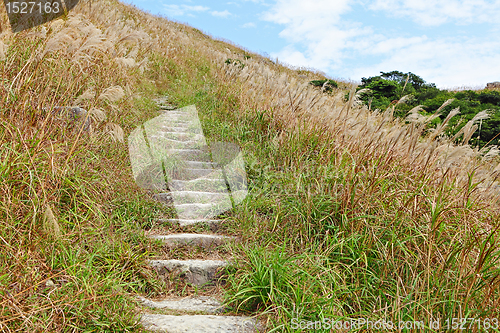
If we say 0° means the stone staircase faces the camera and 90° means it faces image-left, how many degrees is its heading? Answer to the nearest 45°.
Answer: approximately 0°
